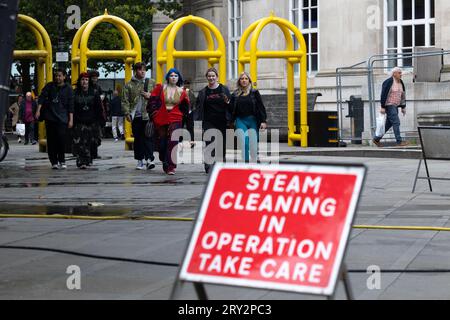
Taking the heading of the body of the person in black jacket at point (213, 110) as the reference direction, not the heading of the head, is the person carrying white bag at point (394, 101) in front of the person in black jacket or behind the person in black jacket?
behind

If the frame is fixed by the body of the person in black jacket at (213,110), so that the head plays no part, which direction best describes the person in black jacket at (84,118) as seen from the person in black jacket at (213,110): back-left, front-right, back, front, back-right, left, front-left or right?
back-right

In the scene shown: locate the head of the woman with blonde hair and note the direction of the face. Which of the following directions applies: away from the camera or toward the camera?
toward the camera

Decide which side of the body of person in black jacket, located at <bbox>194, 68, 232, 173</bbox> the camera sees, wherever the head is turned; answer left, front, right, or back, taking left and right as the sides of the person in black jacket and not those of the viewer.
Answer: front

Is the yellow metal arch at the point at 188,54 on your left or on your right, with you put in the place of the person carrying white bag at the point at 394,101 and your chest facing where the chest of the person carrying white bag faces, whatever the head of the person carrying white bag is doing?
on your right

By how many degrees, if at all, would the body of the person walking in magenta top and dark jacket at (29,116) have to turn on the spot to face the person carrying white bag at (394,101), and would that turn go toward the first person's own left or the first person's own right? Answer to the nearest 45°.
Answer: approximately 45° to the first person's own left

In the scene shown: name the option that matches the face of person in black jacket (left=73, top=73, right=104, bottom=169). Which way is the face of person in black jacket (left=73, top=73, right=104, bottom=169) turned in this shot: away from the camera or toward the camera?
toward the camera

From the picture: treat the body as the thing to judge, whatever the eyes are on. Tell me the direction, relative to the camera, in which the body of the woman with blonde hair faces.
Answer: toward the camera

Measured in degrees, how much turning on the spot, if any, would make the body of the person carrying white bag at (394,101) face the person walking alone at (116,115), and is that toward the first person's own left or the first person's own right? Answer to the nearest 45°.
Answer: approximately 180°

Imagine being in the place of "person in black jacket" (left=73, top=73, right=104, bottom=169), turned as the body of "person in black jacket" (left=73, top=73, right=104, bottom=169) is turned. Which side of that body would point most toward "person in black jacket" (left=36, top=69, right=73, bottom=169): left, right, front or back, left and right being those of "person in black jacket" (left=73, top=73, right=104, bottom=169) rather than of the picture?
right

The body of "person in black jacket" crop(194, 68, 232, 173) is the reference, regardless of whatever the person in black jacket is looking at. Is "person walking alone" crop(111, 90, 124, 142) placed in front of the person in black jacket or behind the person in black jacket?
behind

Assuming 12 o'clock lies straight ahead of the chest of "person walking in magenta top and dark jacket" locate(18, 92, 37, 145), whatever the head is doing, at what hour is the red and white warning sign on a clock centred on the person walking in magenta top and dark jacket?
The red and white warning sign is roughly at 12 o'clock from the person walking in magenta top and dark jacket.
